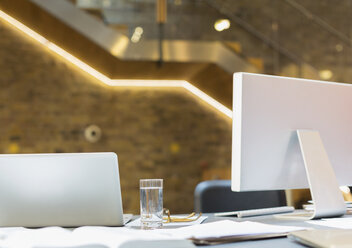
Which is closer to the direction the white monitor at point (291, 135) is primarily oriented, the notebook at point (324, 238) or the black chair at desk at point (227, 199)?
the black chair at desk

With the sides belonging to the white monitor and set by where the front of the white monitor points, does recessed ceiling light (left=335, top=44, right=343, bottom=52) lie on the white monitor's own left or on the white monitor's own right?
on the white monitor's own right

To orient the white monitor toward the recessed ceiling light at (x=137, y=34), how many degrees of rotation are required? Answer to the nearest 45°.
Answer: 0° — it already faces it

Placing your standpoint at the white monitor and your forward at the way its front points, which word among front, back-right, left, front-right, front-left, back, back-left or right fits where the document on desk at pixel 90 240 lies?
left

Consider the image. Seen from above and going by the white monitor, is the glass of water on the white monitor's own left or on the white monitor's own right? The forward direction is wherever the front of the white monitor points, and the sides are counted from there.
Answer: on the white monitor's own left

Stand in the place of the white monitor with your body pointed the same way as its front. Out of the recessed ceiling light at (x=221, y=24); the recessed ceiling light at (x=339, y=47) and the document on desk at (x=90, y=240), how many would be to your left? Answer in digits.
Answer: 1

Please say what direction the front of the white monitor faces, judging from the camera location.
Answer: facing away from the viewer and to the left of the viewer

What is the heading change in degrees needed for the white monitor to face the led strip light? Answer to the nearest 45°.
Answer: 0° — it already faces it

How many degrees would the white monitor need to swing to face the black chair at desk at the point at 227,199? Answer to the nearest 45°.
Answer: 0° — it already faces it

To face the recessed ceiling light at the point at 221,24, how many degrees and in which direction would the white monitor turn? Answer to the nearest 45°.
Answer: approximately 45° to its right

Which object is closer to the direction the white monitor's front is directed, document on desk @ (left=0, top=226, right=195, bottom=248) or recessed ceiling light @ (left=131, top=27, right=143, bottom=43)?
the recessed ceiling light
